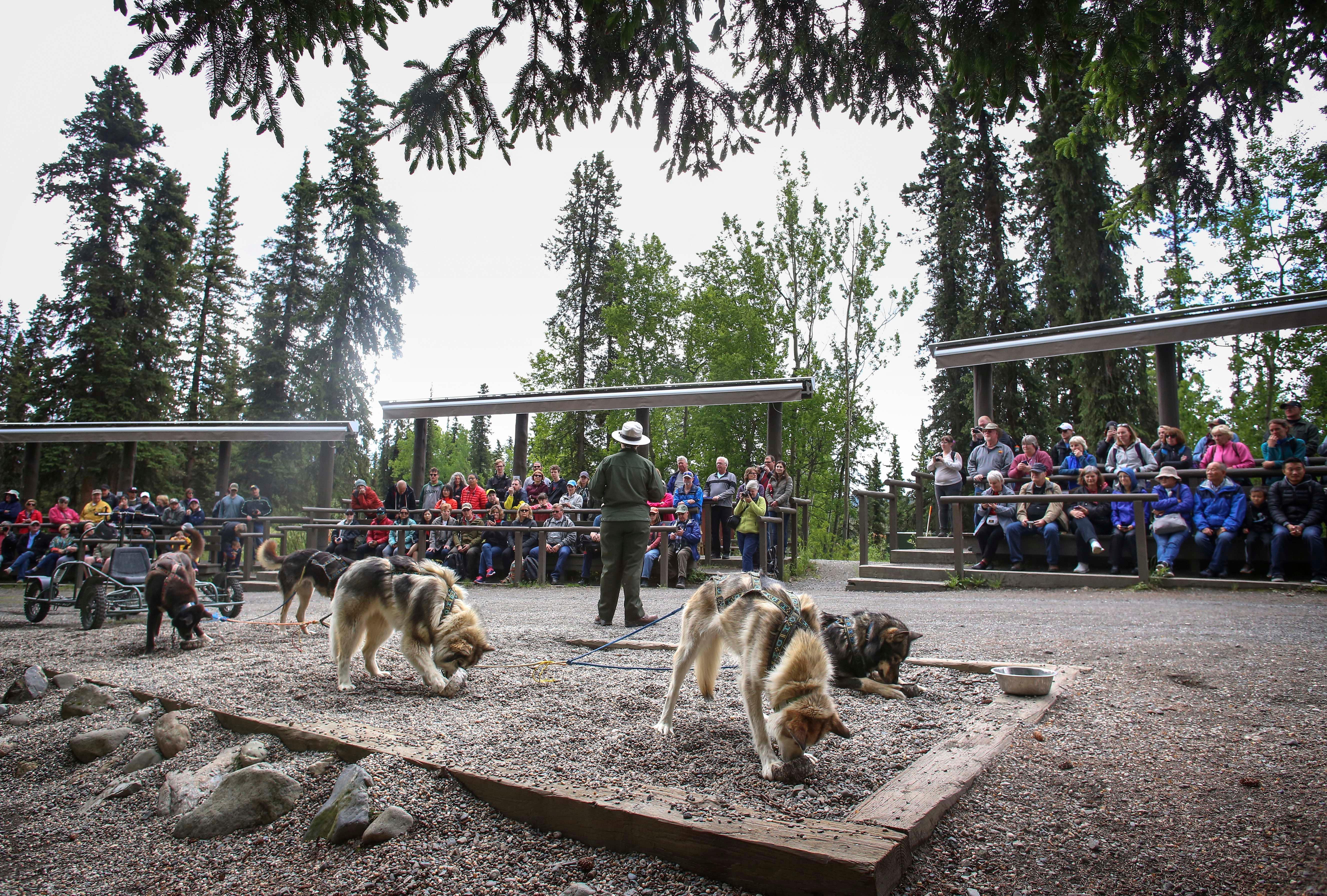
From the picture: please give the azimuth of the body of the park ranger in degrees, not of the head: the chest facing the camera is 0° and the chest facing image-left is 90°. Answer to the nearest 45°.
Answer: approximately 180°

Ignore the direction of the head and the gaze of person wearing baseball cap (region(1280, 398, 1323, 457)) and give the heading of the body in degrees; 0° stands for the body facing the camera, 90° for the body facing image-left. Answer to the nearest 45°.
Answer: approximately 45°

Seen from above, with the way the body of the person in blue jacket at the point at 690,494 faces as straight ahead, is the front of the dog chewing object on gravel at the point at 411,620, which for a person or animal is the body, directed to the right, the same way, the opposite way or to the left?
to the left

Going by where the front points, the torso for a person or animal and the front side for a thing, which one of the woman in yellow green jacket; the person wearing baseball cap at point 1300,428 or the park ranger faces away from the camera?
the park ranger

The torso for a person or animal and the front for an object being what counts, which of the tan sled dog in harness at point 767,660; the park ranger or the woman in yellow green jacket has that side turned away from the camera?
the park ranger

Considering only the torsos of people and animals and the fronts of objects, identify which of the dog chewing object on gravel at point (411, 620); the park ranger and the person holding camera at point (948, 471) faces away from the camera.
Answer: the park ranger

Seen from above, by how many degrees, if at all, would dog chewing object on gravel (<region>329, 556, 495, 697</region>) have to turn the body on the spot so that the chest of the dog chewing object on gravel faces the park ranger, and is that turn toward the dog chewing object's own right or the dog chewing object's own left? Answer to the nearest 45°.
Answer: approximately 90° to the dog chewing object's own left

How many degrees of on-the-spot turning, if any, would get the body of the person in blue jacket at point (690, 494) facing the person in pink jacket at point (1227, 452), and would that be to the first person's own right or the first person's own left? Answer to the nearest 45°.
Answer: approximately 90° to the first person's own left

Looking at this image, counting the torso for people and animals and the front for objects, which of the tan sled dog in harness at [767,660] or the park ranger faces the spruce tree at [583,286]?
the park ranger

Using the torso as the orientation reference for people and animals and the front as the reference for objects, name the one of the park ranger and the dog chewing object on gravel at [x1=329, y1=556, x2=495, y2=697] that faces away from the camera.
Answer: the park ranger

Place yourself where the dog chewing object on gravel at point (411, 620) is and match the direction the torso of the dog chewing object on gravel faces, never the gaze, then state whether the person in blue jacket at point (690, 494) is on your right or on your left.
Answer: on your left

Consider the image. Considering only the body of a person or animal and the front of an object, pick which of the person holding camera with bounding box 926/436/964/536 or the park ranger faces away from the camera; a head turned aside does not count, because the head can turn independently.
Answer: the park ranger

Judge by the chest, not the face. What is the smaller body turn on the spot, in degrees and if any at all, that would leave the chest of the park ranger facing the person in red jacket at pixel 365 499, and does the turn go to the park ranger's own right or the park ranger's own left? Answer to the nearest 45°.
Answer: approximately 45° to the park ranger's own left

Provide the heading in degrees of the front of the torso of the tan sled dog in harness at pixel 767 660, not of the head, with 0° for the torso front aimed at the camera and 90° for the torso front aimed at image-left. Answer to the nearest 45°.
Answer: approximately 315°
